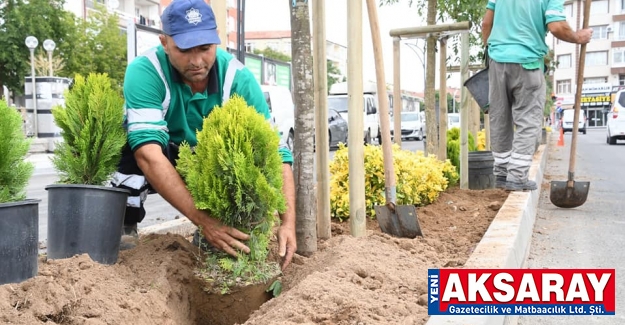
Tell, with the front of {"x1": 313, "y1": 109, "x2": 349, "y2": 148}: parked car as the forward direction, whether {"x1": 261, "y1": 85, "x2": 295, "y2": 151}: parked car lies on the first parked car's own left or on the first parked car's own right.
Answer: on the first parked car's own right

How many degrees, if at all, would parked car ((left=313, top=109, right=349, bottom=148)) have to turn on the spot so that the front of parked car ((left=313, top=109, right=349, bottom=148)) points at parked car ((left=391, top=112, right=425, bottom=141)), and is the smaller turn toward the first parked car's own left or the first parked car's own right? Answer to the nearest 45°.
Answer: approximately 135° to the first parked car's own left

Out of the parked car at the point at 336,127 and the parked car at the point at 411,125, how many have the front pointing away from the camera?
0

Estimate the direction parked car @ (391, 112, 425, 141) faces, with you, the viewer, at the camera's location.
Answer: facing the viewer and to the left of the viewer

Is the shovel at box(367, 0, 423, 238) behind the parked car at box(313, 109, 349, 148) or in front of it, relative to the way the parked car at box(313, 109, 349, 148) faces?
in front

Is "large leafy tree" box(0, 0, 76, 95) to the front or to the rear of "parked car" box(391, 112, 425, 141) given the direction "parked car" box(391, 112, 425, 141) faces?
to the front

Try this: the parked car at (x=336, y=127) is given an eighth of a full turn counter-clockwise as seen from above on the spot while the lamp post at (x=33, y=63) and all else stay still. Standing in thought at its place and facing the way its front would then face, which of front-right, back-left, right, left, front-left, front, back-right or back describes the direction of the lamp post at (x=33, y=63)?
right
